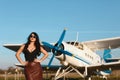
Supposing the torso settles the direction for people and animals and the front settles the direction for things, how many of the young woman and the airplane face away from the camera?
0

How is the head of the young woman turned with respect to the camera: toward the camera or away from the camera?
toward the camera

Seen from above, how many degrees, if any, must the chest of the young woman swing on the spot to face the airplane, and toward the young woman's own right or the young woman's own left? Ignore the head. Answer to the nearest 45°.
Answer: approximately 180°

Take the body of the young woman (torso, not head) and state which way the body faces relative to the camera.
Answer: toward the camera

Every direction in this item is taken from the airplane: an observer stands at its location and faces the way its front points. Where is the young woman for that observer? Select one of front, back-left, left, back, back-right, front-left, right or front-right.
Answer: front-left
